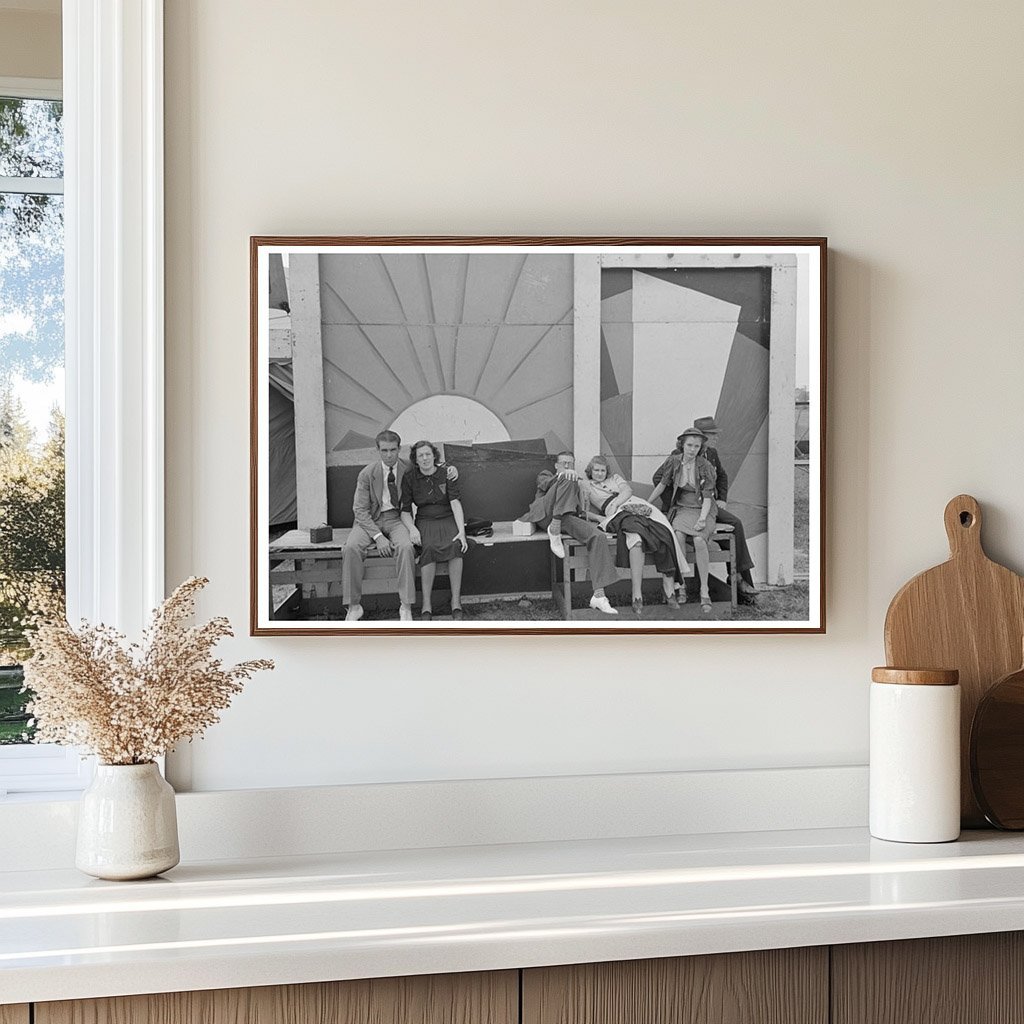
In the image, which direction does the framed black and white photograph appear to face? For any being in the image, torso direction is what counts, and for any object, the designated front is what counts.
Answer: toward the camera

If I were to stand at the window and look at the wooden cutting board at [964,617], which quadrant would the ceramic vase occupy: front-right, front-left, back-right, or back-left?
front-right
